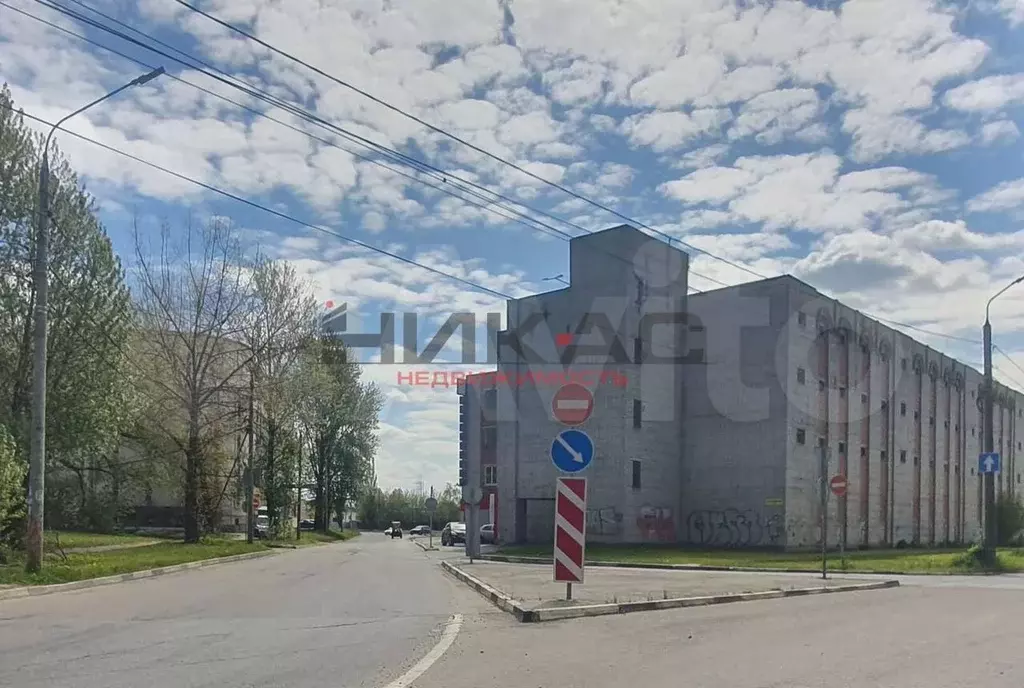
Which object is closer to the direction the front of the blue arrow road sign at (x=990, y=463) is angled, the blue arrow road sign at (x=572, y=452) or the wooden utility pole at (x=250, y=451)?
the blue arrow road sign

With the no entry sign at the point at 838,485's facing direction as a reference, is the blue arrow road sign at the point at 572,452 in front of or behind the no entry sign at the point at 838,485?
in front

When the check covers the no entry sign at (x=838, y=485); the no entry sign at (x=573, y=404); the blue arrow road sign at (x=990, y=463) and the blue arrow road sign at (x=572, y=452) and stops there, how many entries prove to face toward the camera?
4

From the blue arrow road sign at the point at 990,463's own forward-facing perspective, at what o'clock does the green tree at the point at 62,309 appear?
The green tree is roughly at 2 o'clock from the blue arrow road sign.

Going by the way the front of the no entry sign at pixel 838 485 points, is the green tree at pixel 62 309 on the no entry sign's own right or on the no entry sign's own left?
on the no entry sign's own right

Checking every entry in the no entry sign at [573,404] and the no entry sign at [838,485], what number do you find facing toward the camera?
2

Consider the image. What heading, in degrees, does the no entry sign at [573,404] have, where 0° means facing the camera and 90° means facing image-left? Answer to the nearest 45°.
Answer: approximately 0°

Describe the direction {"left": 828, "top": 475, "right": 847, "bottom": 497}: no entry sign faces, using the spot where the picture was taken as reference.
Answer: facing the viewer

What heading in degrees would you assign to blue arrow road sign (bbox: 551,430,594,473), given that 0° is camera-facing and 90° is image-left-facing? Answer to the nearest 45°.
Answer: approximately 0°

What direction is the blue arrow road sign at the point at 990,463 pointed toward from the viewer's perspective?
toward the camera
